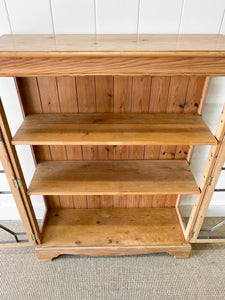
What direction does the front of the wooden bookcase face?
toward the camera
